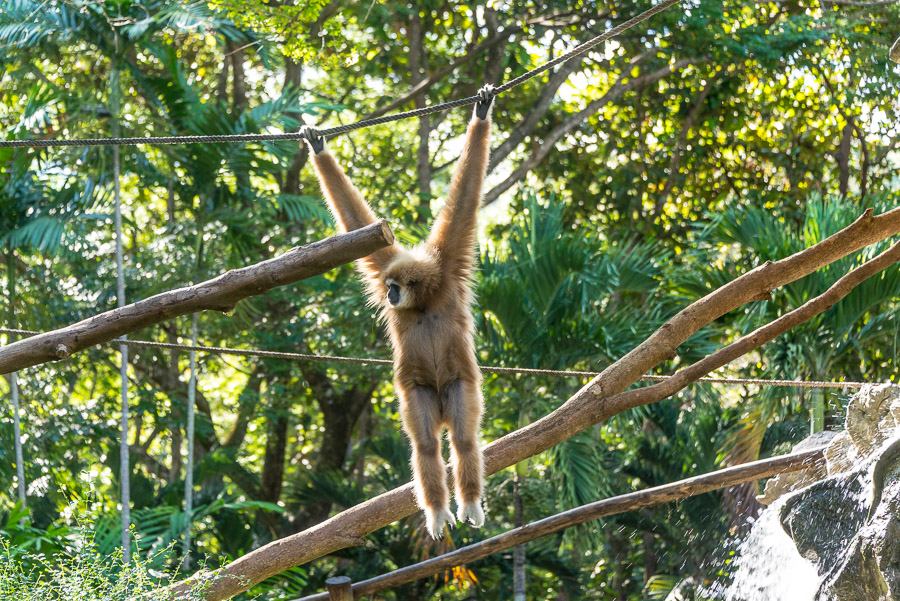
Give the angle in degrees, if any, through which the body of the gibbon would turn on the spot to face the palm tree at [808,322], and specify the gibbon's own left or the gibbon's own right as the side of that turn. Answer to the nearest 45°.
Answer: approximately 135° to the gibbon's own left

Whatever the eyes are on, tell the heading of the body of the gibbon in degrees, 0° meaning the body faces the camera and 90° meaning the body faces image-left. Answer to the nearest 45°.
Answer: approximately 0°

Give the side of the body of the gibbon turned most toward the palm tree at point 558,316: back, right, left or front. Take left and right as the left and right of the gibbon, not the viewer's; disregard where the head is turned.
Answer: back

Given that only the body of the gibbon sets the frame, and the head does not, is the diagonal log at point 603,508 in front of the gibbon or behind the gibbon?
behind

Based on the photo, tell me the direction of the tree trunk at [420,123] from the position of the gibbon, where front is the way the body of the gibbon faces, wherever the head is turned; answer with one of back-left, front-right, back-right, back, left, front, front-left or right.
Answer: back
